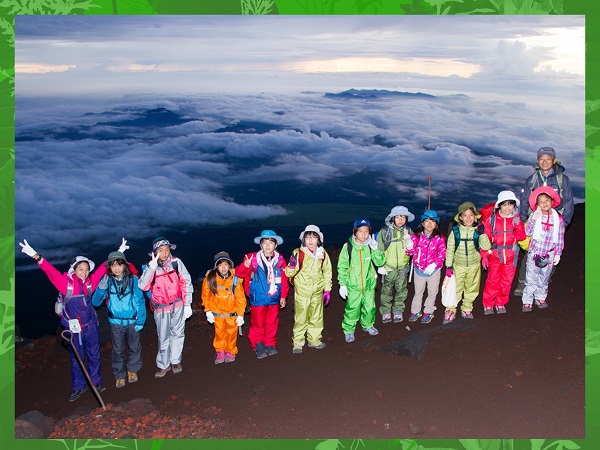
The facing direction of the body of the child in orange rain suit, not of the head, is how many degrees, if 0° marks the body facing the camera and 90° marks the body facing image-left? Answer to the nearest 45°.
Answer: approximately 0°
